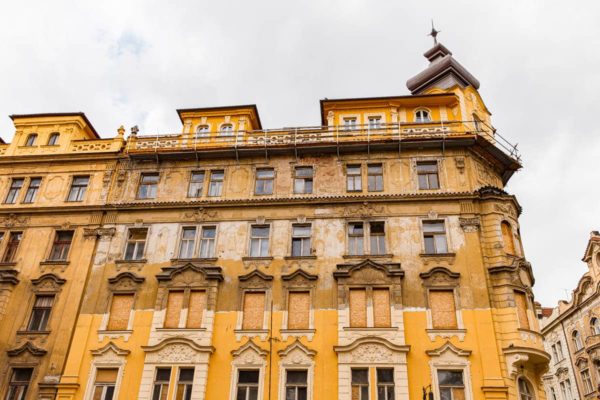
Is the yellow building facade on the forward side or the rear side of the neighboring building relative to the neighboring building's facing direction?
on the forward side

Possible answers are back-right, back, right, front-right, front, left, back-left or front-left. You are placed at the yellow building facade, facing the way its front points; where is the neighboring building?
back-left

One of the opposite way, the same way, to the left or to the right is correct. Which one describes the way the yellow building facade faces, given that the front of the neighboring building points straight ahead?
to the left

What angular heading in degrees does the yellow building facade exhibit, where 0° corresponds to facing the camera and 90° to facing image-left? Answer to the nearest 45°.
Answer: approximately 0°

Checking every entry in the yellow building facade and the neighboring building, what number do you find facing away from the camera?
0

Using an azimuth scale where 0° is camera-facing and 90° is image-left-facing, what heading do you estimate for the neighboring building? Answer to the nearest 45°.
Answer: approximately 45°
